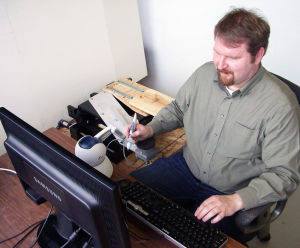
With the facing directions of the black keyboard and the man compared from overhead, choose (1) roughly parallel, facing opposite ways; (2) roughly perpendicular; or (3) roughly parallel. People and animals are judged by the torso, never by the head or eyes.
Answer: roughly parallel, facing opposite ways

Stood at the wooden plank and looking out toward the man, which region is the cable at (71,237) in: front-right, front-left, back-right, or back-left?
front-right

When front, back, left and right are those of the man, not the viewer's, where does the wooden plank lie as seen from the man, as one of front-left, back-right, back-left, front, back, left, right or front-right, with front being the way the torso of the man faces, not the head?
right

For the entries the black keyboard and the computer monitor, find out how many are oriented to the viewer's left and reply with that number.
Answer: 0

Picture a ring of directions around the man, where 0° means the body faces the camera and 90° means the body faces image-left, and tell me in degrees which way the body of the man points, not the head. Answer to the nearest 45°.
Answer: approximately 45°

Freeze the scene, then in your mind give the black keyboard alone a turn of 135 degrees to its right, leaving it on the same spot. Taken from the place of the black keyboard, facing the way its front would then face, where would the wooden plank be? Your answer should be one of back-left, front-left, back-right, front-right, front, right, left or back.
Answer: back

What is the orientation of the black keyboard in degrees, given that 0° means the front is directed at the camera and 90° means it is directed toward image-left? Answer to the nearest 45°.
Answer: approximately 225°

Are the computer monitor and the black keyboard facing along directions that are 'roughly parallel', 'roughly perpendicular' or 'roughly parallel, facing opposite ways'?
roughly parallel

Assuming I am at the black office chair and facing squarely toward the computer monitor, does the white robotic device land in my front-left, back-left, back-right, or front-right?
front-right

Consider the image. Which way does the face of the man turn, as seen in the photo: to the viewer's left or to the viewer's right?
to the viewer's left

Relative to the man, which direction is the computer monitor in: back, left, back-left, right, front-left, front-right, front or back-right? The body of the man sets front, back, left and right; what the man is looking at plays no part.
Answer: front
